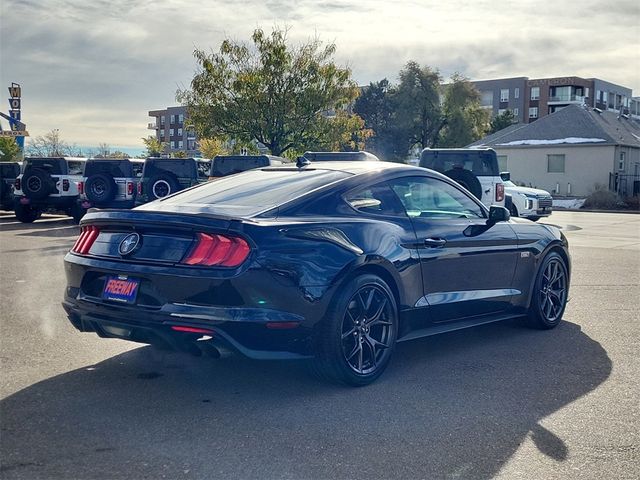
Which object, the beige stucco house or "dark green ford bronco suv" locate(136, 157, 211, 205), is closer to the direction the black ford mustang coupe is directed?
the beige stucco house

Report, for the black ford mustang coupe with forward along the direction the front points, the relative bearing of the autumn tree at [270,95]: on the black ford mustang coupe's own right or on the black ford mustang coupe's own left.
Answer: on the black ford mustang coupe's own left

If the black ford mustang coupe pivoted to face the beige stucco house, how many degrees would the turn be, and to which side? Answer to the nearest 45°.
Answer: approximately 45° to its left

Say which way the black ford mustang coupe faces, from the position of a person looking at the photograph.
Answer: facing away from the viewer and to the right of the viewer

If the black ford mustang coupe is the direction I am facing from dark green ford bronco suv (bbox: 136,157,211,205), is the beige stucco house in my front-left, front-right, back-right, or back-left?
back-left

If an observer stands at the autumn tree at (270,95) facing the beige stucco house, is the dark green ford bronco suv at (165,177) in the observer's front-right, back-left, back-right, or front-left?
back-right

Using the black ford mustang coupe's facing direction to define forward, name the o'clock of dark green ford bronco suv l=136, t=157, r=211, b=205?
The dark green ford bronco suv is roughly at 10 o'clock from the black ford mustang coupe.

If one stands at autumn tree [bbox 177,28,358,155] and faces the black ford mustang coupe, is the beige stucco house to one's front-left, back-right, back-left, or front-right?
back-left
